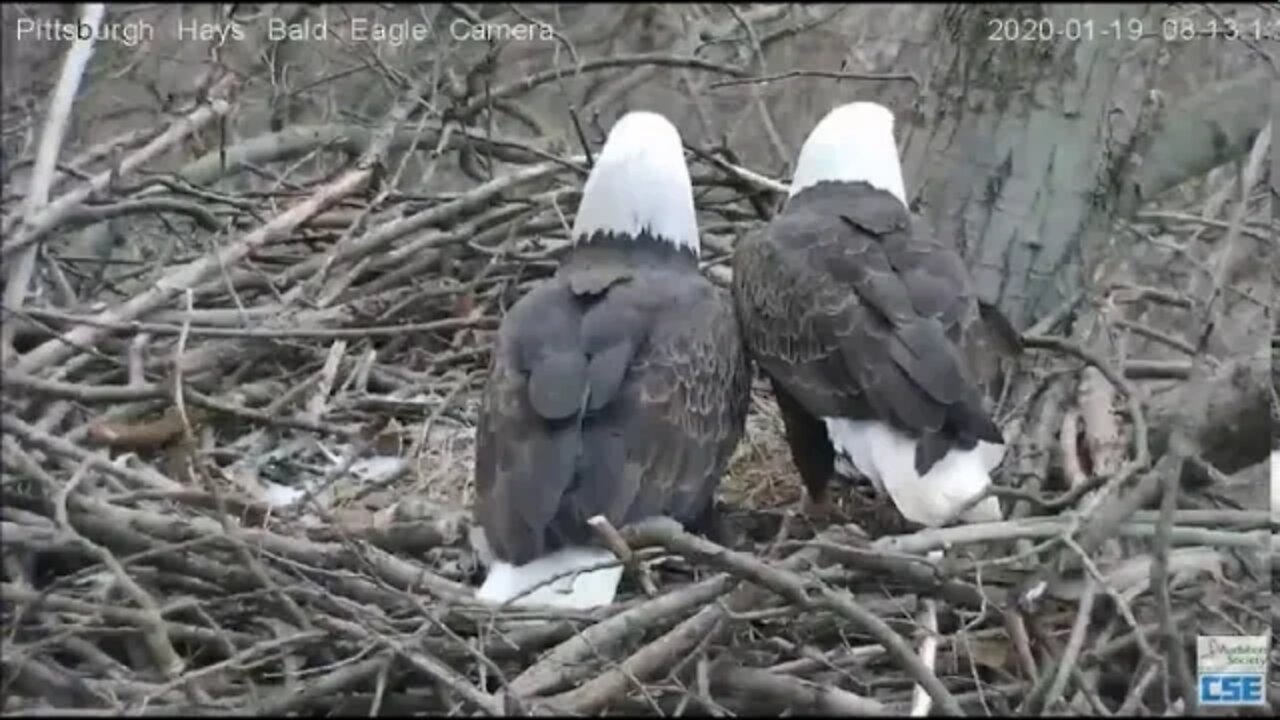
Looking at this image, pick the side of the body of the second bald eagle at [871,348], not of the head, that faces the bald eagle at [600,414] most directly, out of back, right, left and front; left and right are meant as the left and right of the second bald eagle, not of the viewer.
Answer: left

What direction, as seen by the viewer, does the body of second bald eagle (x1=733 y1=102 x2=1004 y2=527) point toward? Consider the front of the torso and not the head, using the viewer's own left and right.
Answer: facing away from the viewer and to the left of the viewer
